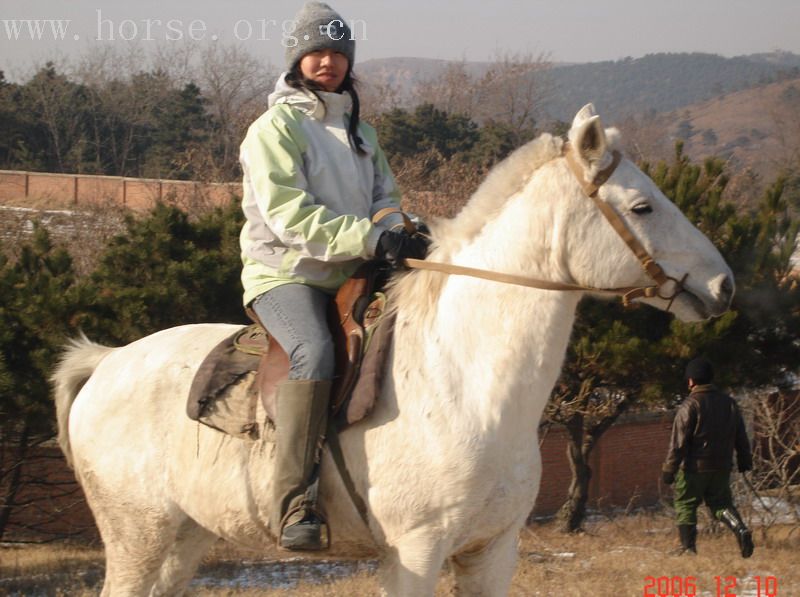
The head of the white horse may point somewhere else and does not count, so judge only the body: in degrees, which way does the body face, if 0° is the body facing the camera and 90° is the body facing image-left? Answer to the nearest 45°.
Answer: approximately 315°

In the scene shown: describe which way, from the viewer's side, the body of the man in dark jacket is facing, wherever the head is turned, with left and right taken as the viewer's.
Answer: facing away from the viewer and to the left of the viewer

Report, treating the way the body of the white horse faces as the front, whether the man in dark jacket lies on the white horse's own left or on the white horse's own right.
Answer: on the white horse's own left

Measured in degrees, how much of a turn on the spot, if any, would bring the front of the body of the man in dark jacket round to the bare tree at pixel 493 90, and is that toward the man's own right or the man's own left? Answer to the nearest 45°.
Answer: approximately 45° to the man's own right

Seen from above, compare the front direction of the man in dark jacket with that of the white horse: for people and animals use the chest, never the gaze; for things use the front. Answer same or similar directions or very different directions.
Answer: very different directions

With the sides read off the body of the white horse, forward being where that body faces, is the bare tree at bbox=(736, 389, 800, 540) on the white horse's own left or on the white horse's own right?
on the white horse's own left

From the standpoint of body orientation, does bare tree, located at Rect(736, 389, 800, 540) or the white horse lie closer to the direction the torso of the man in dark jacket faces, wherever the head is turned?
the bare tree

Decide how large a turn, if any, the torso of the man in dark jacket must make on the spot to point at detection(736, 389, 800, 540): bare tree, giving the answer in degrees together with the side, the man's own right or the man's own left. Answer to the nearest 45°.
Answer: approximately 45° to the man's own right

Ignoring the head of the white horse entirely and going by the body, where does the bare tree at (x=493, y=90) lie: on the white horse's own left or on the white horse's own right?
on the white horse's own left
